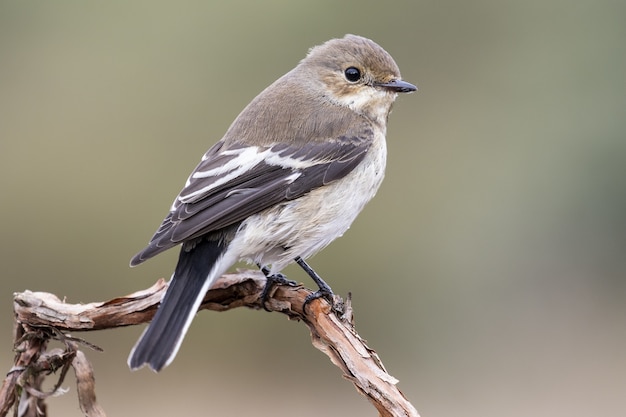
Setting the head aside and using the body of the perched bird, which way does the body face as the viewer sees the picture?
to the viewer's right
